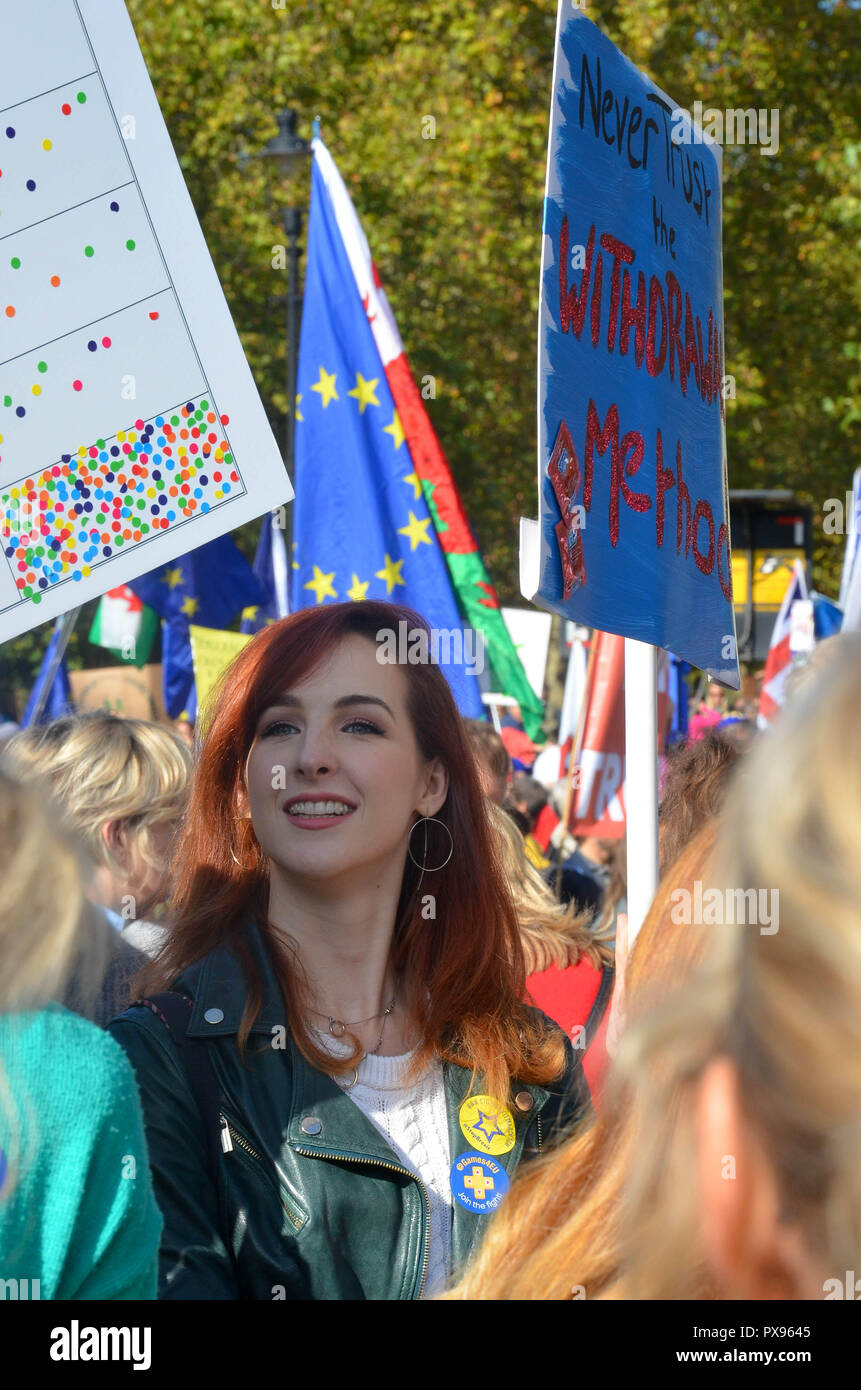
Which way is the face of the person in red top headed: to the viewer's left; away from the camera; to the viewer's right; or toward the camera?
away from the camera

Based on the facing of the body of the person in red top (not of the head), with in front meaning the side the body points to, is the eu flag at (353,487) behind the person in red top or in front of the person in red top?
in front

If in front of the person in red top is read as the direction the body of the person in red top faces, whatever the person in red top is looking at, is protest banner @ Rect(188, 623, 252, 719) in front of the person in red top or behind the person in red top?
in front

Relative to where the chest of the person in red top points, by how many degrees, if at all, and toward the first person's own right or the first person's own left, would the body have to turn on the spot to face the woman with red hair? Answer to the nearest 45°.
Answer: approximately 180°

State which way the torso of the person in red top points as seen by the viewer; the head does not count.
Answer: away from the camera

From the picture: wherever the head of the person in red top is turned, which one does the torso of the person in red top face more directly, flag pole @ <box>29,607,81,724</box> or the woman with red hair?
the flag pole

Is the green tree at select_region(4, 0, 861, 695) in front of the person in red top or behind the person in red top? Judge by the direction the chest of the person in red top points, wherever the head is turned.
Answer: in front

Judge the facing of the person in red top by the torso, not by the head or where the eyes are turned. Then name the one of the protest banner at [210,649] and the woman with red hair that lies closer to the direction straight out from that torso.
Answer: the protest banner

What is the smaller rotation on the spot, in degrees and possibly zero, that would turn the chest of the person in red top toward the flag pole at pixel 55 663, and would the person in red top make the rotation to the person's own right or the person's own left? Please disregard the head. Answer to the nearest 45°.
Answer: approximately 45° to the person's own left

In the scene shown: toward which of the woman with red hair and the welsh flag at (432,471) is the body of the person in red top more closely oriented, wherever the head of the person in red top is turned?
the welsh flag

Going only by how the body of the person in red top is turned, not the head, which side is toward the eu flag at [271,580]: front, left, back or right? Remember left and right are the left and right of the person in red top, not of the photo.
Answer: front
